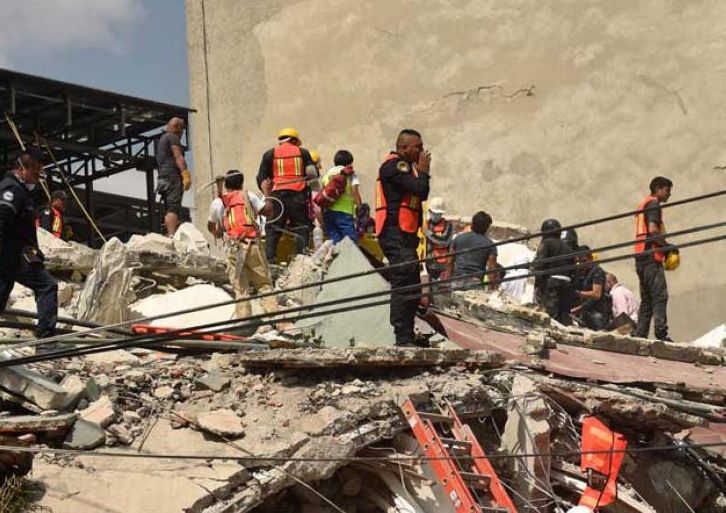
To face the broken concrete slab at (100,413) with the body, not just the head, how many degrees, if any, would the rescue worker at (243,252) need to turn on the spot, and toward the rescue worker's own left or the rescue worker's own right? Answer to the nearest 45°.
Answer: approximately 180°

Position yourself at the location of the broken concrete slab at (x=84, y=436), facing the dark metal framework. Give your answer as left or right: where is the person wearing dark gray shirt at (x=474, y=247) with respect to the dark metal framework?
right

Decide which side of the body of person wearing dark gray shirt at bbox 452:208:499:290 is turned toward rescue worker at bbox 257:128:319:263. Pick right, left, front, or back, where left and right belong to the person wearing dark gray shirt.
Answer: left

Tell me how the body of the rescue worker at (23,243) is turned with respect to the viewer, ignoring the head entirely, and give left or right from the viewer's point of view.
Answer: facing the viewer and to the right of the viewer
